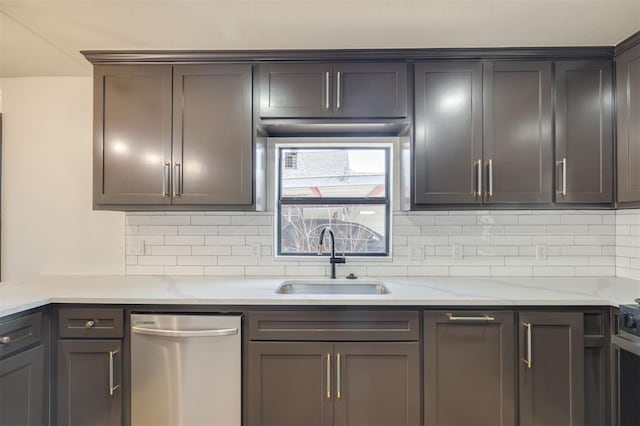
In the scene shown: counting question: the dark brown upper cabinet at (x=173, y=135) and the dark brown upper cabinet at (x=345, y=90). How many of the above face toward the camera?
2

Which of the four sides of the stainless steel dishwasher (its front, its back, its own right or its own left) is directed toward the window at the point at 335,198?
left

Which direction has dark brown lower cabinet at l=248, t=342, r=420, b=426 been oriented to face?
toward the camera

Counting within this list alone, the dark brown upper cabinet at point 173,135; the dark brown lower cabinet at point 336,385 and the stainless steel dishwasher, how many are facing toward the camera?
3

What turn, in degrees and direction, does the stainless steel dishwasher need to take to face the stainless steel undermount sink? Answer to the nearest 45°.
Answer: approximately 90° to its left

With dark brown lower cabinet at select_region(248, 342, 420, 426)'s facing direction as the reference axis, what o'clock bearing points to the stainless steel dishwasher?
The stainless steel dishwasher is roughly at 3 o'clock from the dark brown lower cabinet.

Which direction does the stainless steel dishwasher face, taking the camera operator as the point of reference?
facing the viewer

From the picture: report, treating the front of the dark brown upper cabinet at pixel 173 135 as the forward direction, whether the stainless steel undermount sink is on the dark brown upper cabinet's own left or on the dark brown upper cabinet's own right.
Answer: on the dark brown upper cabinet's own left
